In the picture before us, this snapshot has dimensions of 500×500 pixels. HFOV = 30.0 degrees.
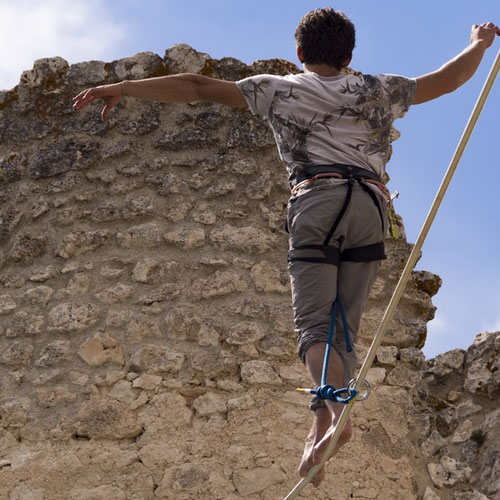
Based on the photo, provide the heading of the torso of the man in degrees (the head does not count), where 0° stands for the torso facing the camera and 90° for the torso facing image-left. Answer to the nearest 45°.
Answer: approximately 180°

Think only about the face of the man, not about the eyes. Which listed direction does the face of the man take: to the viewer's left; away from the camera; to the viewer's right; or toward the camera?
away from the camera
